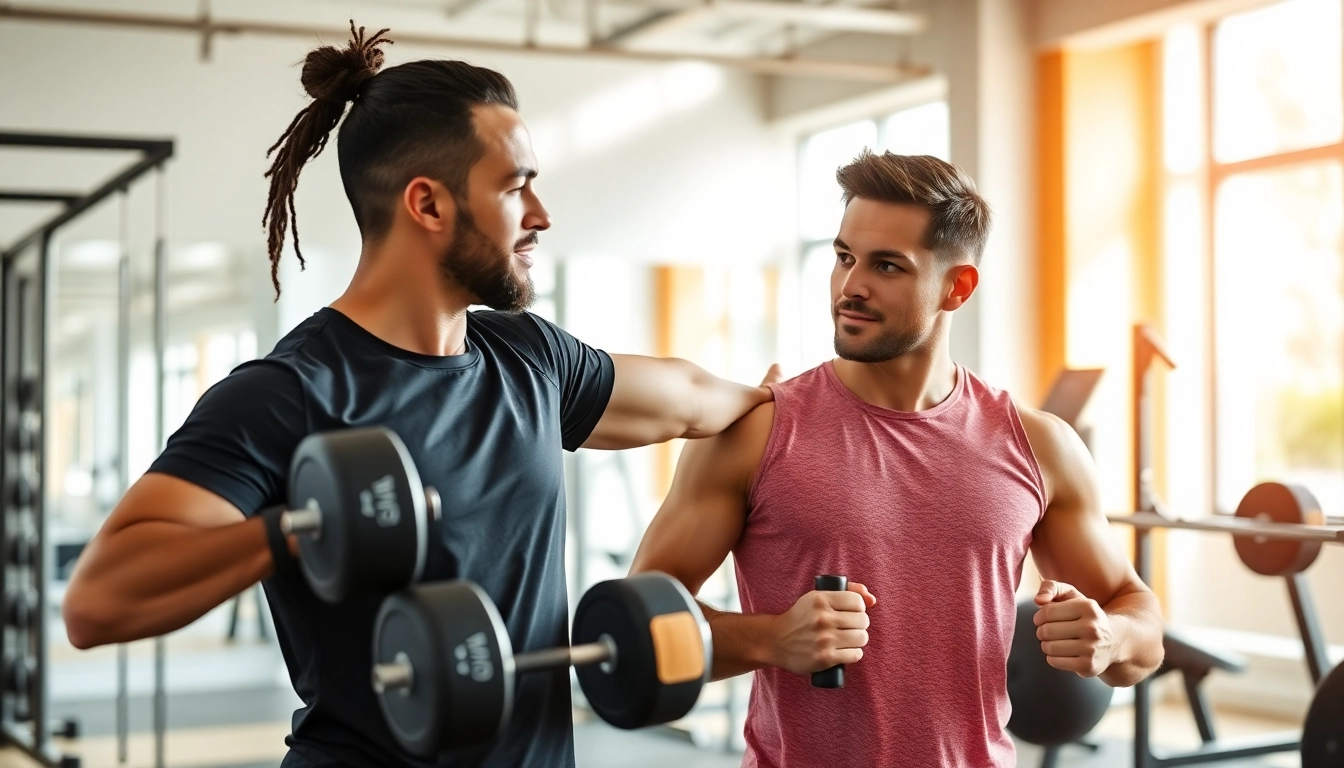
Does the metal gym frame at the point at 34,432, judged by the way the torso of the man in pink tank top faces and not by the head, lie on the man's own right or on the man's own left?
on the man's own right

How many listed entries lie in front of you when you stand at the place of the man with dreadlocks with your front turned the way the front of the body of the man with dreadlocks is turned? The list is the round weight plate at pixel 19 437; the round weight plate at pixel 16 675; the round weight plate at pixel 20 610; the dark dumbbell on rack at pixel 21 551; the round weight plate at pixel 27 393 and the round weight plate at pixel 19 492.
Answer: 0

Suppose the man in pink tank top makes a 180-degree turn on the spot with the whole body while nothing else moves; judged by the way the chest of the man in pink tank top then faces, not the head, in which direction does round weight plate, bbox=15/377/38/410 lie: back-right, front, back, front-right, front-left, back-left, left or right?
front-left

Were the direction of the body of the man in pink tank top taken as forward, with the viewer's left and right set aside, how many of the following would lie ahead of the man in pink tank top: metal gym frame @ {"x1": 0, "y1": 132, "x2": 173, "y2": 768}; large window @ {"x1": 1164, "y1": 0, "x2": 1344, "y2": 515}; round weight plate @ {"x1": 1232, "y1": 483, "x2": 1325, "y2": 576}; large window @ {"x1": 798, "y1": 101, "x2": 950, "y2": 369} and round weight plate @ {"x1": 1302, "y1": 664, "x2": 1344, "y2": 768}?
0

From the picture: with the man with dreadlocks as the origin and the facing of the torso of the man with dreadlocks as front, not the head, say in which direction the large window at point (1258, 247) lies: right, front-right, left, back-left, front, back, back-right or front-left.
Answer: left

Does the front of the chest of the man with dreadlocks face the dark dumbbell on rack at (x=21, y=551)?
no

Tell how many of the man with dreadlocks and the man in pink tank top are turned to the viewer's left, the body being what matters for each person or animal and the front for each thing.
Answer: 0

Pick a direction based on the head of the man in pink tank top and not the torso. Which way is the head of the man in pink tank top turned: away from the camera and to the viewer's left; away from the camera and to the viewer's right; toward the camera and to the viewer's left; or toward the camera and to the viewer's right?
toward the camera and to the viewer's left

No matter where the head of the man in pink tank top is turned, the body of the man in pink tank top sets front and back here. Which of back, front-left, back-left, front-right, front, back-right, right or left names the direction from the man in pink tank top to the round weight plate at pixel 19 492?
back-right

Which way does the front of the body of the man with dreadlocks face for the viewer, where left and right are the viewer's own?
facing the viewer and to the right of the viewer

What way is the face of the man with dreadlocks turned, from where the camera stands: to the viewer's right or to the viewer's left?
to the viewer's right

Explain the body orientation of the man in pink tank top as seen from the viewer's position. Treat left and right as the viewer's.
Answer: facing the viewer

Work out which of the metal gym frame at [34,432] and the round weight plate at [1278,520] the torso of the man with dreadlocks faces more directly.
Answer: the round weight plate

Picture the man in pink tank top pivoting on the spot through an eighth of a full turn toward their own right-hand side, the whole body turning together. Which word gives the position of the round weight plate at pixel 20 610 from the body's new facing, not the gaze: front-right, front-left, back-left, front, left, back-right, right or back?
right

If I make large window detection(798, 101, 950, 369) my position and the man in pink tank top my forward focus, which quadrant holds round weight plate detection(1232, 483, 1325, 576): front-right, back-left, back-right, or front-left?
front-left

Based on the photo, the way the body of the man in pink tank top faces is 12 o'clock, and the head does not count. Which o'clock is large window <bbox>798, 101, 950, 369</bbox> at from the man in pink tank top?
The large window is roughly at 6 o'clock from the man in pink tank top.
